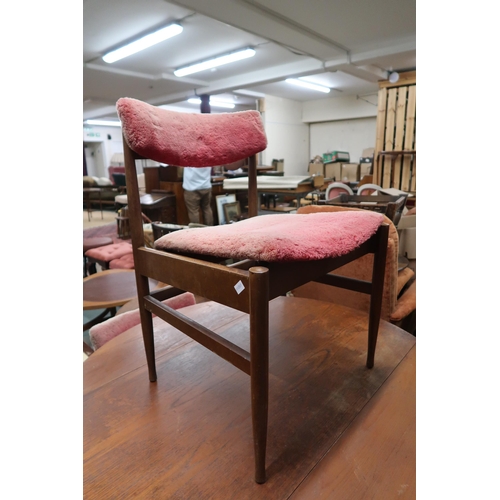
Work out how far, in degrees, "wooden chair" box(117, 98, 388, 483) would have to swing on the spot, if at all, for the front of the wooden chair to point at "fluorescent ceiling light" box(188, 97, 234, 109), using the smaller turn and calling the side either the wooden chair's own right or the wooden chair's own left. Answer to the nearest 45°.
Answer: approximately 135° to the wooden chair's own left

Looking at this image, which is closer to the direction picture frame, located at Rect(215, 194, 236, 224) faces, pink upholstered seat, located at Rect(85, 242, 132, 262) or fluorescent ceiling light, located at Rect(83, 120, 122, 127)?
the pink upholstered seat

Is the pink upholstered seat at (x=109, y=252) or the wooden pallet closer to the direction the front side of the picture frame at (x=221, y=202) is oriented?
the pink upholstered seat

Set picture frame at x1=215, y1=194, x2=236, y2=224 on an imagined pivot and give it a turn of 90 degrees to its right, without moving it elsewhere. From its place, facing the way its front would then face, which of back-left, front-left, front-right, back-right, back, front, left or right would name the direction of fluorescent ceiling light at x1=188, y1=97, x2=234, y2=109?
right

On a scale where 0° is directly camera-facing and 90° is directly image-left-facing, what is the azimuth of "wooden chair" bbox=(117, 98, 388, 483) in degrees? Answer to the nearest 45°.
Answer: approximately 315°

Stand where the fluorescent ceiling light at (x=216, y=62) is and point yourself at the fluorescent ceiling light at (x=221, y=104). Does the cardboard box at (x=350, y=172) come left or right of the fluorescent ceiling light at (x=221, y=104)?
right

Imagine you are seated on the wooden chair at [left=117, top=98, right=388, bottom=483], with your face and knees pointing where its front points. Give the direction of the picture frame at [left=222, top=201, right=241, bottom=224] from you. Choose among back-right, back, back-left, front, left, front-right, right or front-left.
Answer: back-left

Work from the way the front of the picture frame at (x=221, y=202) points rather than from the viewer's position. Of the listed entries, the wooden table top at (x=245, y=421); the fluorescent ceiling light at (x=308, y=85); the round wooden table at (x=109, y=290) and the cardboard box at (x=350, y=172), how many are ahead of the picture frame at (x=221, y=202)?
2

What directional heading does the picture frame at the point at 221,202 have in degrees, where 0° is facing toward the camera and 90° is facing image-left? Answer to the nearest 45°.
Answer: approximately 0°
